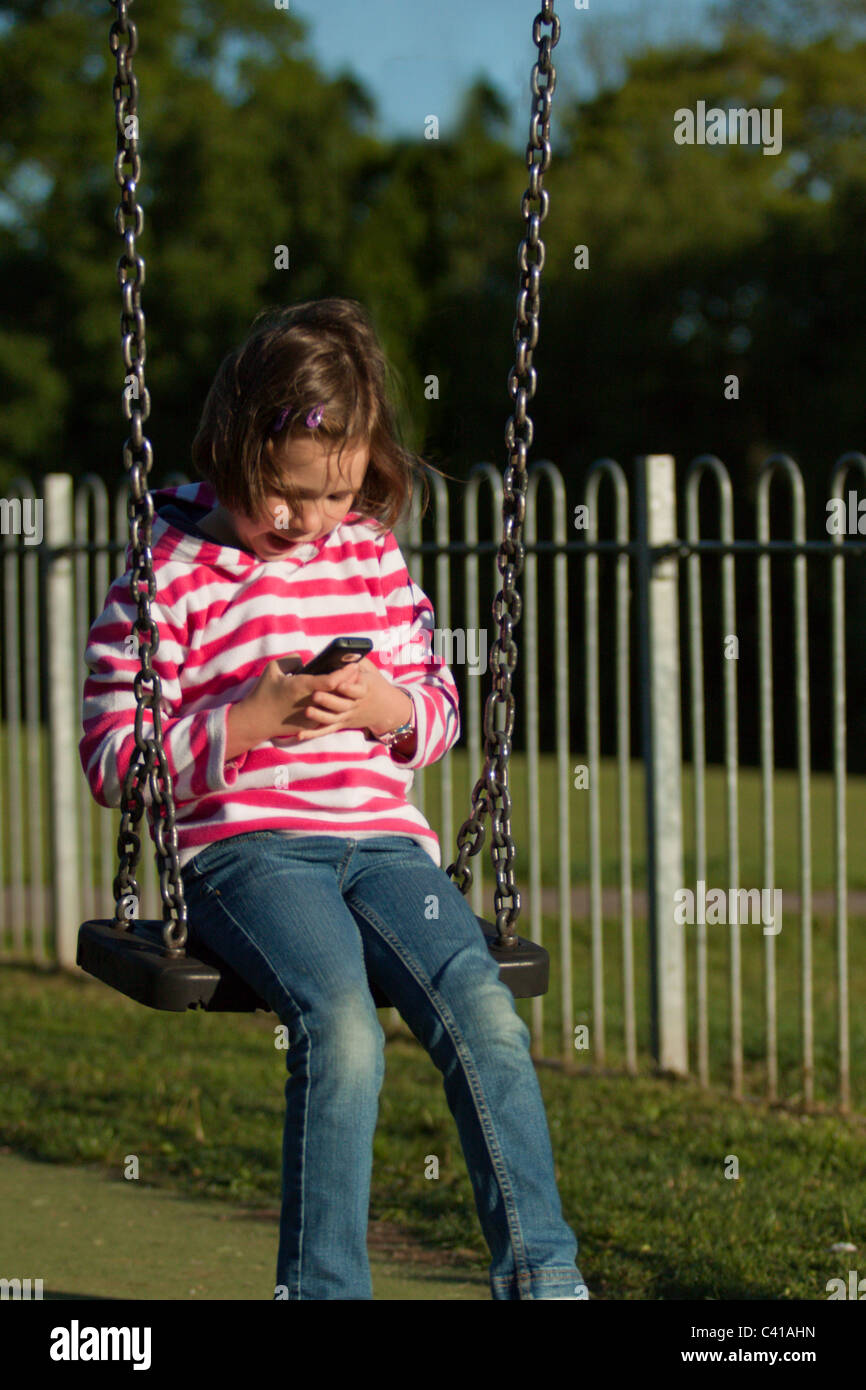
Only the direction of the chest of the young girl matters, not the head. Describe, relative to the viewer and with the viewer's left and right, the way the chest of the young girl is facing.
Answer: facing the viewer and to the right of the viewer

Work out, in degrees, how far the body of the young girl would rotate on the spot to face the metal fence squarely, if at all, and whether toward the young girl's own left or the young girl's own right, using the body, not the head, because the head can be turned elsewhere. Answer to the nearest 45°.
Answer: approximately 135° to the young girl's own left
